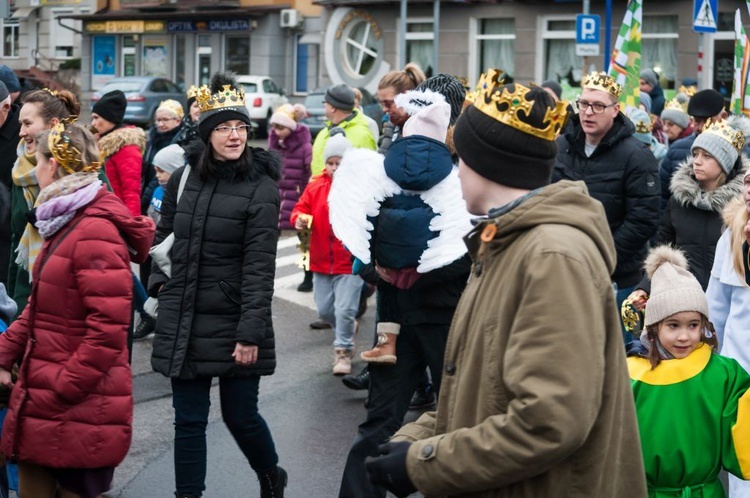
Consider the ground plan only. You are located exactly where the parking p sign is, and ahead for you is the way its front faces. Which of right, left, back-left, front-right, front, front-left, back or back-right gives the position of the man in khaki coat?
front

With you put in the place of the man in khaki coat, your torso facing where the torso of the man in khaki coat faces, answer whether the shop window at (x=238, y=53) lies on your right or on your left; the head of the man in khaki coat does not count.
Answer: on your right

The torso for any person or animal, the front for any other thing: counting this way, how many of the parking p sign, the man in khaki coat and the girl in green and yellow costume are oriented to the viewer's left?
1

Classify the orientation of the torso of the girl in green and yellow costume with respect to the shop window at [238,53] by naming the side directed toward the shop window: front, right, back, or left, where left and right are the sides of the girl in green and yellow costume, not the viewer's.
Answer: back

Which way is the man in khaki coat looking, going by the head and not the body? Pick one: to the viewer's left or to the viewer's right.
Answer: to the viewer's left

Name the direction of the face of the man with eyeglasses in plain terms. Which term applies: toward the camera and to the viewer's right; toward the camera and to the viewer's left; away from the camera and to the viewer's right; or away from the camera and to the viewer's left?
toward the camera and to the viewer's left

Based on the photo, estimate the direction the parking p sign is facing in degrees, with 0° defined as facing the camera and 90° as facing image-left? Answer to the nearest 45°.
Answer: approximately 0°

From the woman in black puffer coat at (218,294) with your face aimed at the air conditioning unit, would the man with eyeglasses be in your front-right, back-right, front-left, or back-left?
front-right

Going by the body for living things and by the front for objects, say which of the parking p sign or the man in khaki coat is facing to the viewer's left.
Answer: the man in khaki coat

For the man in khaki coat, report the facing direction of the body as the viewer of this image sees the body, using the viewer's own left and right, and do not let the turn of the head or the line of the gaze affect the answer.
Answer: facing to the left of the viewer

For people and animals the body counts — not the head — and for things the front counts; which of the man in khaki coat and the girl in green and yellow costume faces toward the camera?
the girl in green and yellow costume

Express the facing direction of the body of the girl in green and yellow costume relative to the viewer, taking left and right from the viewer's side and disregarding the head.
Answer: facing the viewer
